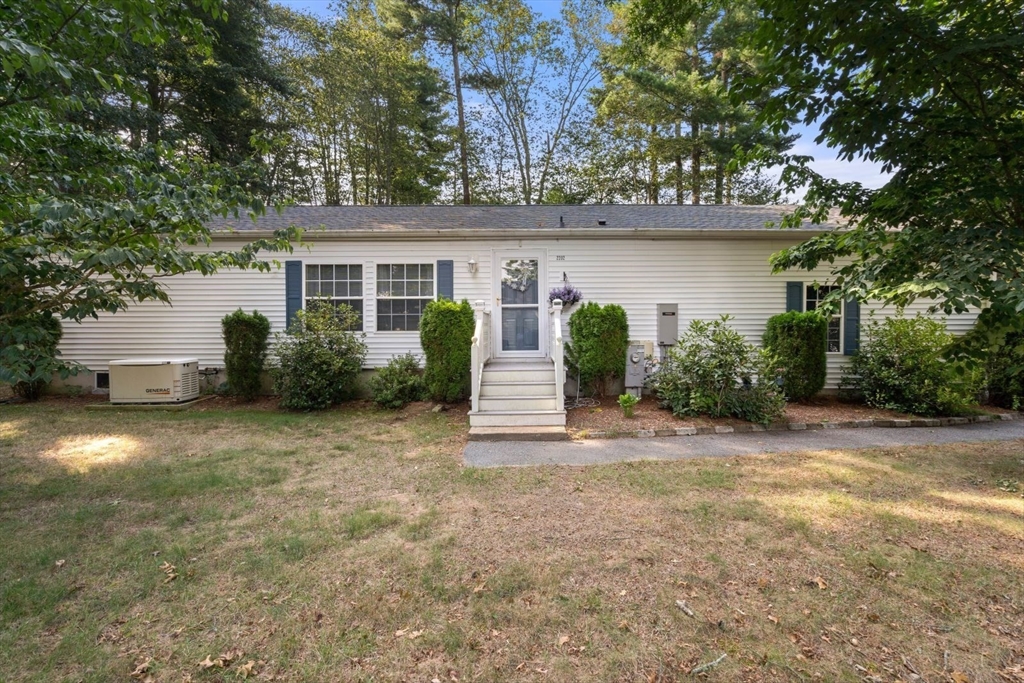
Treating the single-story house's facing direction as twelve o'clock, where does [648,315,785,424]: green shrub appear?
The green shrub is roughly at 10 o'clock from the single-story house.

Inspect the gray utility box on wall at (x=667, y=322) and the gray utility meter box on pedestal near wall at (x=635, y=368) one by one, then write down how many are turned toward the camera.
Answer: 2

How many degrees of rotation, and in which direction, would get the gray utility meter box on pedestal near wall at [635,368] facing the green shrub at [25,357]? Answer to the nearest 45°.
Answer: approximately 45° to its right

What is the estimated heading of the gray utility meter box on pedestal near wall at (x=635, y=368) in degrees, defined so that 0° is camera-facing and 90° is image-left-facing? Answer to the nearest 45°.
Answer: approximately 0°

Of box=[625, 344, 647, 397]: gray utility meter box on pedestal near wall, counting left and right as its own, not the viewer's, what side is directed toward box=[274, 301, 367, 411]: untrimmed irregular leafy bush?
right

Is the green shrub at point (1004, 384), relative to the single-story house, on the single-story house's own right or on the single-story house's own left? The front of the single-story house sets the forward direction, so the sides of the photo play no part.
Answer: on the single-story house's own left

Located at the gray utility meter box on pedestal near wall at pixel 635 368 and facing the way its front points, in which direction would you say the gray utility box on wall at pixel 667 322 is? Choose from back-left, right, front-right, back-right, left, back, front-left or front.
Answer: back-left

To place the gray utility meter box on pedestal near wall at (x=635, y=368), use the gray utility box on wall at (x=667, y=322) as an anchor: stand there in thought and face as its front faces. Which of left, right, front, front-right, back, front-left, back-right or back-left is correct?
front-right

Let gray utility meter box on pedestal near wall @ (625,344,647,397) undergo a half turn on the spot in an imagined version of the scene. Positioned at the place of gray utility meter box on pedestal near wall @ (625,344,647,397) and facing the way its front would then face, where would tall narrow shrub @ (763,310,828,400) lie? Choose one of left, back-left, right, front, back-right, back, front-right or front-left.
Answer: right

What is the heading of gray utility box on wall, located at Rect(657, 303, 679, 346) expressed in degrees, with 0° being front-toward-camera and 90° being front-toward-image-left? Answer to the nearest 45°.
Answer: approximately 0°
